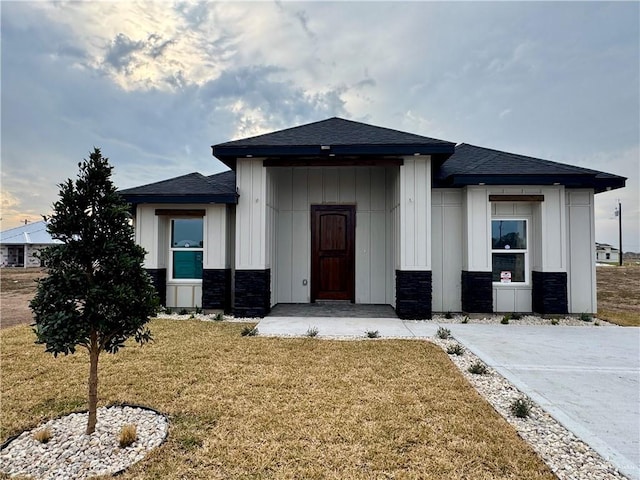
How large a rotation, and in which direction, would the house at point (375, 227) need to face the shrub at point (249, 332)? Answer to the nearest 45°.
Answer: approximately 45° to its right

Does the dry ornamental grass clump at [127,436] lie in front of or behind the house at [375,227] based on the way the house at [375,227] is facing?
in front

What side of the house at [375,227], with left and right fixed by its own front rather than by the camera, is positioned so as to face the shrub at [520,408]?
front

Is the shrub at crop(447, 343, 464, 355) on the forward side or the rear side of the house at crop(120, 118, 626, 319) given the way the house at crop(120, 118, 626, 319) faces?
on the forward side

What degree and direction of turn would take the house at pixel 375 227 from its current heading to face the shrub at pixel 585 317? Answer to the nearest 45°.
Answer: approximately 90° to its left

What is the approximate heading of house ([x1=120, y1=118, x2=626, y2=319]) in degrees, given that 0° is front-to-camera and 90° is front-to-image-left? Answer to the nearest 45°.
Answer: approximately 0°

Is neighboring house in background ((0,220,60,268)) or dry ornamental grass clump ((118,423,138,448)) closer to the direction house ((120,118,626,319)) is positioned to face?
the dry ornamental grass clump

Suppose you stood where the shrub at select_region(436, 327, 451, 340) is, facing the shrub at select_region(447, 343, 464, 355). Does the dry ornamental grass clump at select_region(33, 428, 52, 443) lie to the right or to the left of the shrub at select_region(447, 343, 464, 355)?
right
